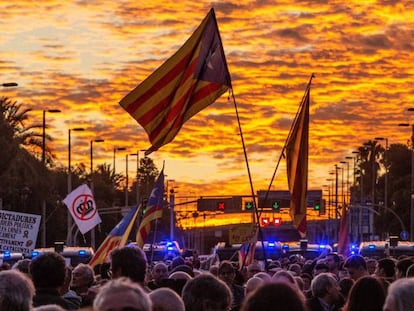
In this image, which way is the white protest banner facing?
toward the camera

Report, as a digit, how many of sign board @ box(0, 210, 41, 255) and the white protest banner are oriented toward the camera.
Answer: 2

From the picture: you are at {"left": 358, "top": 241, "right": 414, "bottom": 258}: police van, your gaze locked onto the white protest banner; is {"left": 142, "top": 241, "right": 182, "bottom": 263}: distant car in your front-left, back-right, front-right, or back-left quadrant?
front-right

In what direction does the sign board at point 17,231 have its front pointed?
toward the camera
